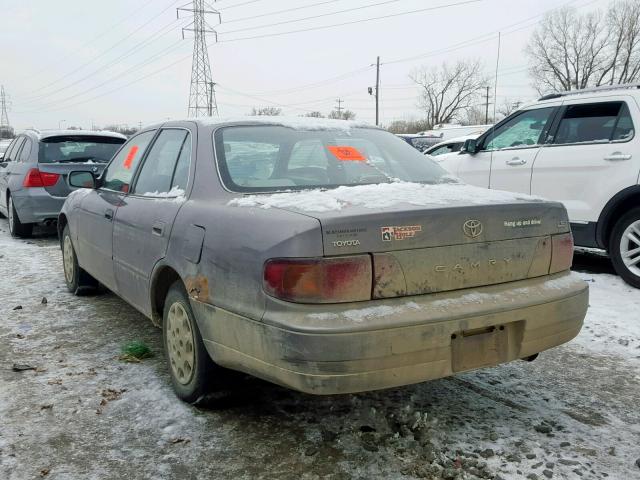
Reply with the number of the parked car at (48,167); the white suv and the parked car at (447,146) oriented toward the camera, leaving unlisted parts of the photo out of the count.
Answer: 0

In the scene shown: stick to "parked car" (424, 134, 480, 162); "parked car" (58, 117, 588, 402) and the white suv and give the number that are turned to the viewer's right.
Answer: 0

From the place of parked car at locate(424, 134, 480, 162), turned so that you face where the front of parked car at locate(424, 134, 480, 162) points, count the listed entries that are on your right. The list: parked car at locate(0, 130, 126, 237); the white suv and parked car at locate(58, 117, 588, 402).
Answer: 0

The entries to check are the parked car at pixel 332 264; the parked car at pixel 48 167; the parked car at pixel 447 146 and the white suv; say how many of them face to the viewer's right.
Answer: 0

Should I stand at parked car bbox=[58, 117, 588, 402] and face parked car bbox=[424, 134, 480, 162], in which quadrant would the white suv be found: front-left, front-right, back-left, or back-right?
front-right

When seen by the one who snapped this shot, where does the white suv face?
facing away from the viewer and to the left of the viewer

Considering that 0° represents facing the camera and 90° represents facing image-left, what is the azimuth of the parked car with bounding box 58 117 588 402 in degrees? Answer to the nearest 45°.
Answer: approximately 135°

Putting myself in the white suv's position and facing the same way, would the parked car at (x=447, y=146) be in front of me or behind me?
in front

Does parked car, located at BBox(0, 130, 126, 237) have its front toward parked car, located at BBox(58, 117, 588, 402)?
no

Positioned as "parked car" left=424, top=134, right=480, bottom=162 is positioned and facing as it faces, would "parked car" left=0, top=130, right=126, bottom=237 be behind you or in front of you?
in front

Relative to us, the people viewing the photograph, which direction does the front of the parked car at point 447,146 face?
facing to the left of the viewer

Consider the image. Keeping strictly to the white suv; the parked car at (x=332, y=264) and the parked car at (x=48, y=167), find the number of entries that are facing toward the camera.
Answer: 0

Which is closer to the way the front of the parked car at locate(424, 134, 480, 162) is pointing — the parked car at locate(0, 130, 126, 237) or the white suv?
the parked car

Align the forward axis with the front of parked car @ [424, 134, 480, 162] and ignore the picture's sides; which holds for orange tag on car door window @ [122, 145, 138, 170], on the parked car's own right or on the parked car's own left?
on the parked car's own left

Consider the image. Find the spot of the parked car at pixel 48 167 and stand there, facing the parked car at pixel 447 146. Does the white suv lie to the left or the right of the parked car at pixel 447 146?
right

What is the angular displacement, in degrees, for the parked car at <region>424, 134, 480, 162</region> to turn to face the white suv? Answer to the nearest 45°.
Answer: approximately 90° to its left
